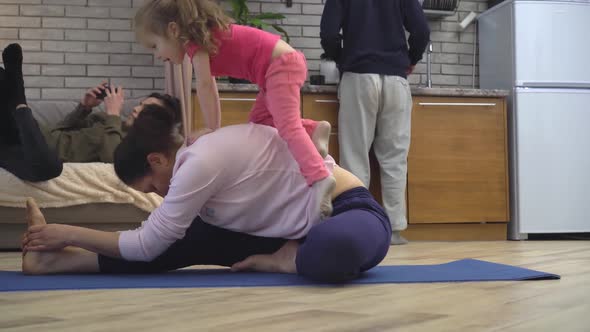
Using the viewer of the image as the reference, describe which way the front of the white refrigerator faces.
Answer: facing the viewer and to the right of the viewer

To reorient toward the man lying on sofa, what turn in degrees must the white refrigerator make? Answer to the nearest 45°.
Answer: approximately 90° to its right

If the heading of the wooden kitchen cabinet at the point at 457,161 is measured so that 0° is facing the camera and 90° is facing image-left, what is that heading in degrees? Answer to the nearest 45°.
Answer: approximately 0°

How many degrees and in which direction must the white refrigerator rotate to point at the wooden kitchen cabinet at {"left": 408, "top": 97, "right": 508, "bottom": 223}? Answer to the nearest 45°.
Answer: approximately 90° to its right

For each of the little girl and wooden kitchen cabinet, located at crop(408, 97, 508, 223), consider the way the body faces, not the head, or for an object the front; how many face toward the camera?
1

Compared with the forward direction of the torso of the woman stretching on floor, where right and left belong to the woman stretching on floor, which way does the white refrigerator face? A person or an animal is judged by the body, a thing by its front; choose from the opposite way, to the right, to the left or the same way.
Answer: to the left

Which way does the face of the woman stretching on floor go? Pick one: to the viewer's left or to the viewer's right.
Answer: to the viewer's left

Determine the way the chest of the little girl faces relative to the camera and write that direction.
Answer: to the viewer's left

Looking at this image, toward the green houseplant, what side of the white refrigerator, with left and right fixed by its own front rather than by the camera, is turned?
right

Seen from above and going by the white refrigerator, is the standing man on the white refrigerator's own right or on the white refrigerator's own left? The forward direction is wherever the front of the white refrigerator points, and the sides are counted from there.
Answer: on the white refrigerator's own right

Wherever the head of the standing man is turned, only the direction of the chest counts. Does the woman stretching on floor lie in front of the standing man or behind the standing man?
behind

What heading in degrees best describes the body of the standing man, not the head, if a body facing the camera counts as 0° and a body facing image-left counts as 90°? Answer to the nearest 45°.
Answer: approximately 180°

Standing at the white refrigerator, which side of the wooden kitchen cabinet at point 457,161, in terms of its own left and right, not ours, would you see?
left

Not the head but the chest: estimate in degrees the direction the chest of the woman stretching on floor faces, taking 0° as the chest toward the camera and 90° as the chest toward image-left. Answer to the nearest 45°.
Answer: approximately 90°
